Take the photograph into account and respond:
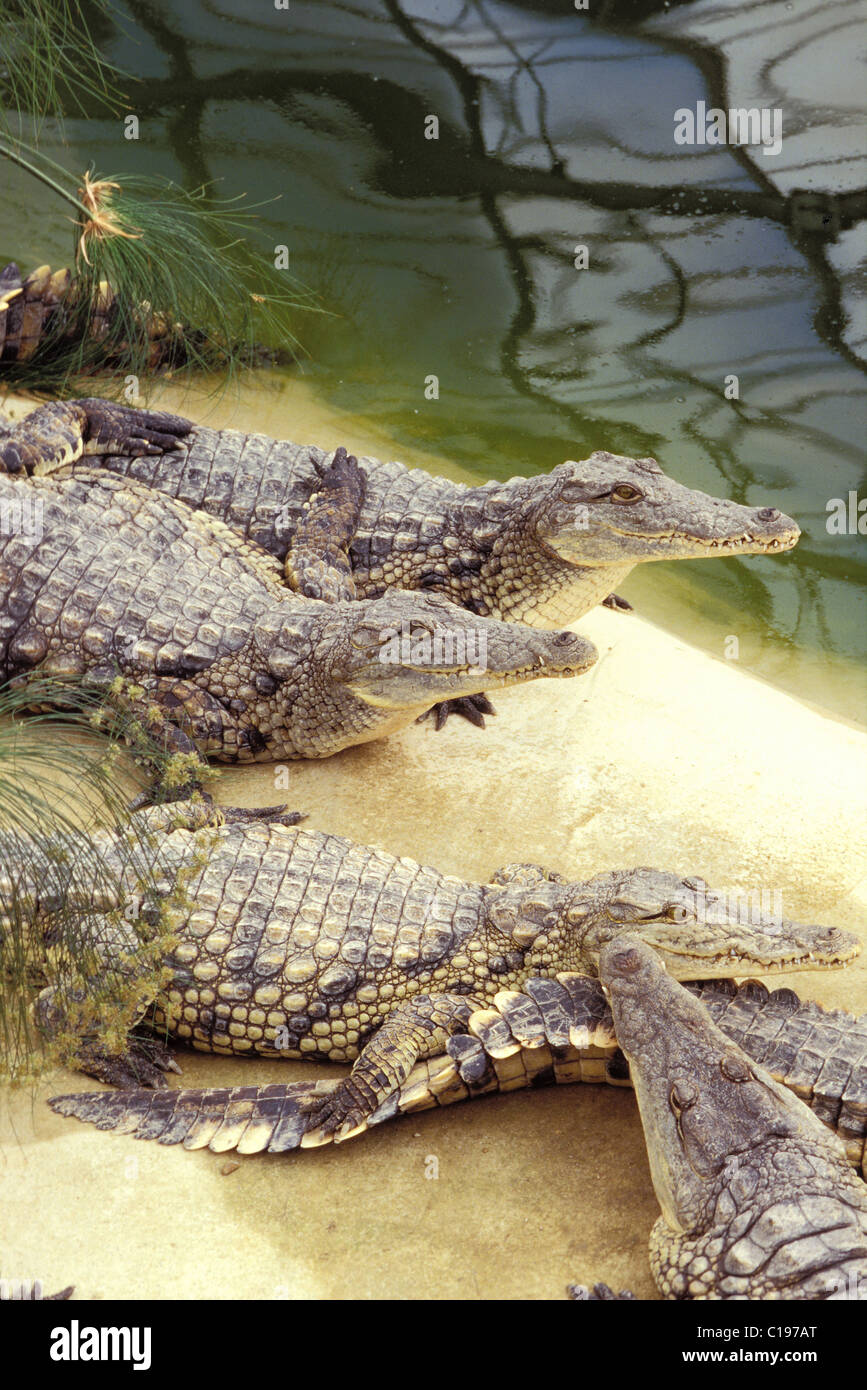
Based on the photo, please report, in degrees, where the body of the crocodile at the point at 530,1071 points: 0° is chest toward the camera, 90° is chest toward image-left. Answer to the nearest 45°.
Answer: approximately 270°

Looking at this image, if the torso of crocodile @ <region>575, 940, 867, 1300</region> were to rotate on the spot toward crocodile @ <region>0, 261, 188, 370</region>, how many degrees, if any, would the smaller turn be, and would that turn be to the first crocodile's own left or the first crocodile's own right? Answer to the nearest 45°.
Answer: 0° — it already faces it

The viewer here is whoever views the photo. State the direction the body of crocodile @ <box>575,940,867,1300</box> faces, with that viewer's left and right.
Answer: facing away from the viewer and to the left of the viewer

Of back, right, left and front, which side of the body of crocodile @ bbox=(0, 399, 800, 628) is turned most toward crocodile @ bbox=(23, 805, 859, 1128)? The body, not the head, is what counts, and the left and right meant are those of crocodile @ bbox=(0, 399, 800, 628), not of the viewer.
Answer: right

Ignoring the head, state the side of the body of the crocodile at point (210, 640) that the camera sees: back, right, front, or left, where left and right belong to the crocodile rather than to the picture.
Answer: right

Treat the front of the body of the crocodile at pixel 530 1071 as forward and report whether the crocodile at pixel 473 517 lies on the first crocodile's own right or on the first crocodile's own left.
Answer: on the first crocodile's own left

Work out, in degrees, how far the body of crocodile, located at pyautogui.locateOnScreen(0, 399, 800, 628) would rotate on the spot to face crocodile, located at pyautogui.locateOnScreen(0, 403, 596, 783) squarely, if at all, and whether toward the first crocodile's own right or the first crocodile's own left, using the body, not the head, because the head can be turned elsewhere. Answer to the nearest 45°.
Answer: approximately 135° to the first crocodile's own right

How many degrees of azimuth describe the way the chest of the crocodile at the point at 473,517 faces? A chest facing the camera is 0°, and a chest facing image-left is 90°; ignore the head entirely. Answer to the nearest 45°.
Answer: approximately 270°

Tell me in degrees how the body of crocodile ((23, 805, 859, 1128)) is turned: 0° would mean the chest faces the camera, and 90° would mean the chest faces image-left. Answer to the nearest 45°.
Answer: approximately 270°

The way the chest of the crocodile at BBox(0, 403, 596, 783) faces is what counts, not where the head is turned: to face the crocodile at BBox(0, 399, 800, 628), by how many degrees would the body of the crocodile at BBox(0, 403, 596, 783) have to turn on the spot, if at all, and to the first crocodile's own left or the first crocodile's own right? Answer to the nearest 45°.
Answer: approximately 45° to the first crocodile's own left

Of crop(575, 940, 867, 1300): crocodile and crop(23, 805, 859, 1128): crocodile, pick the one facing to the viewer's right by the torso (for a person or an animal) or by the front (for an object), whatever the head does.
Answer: crop(23, 805, 859, 1128): crocodile
